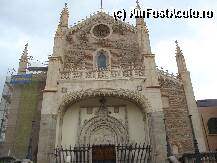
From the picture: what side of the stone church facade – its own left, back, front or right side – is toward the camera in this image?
front

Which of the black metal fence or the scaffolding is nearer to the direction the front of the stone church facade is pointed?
the black metal fence

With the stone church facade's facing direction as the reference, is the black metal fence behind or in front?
in front
